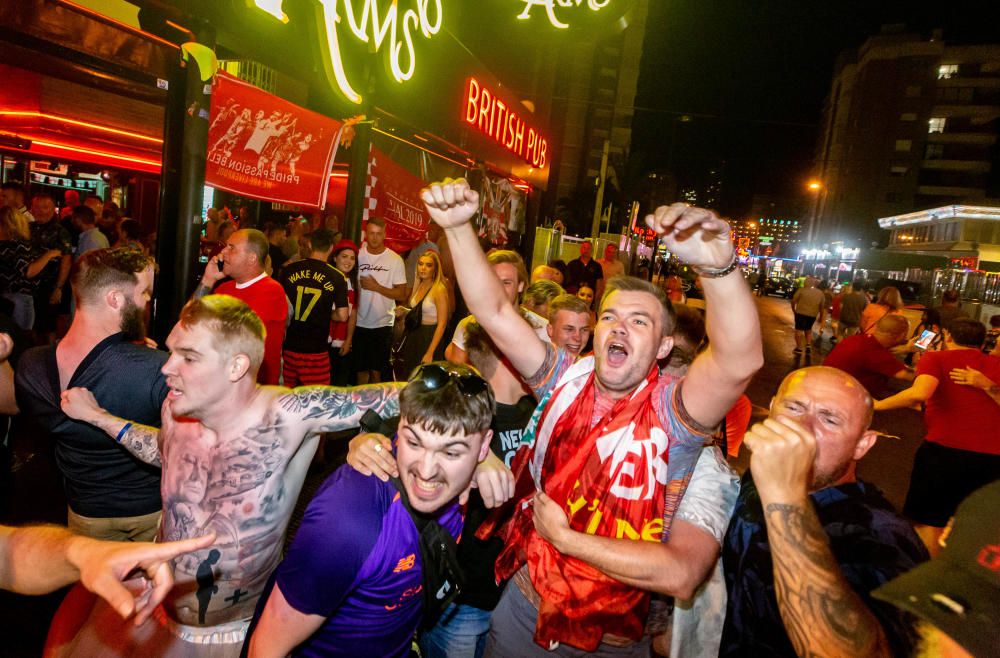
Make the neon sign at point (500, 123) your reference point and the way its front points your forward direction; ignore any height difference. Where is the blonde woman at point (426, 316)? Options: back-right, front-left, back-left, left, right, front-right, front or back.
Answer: front-right

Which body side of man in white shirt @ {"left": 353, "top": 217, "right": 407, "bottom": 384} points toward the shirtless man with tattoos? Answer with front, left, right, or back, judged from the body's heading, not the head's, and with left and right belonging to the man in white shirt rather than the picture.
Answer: front

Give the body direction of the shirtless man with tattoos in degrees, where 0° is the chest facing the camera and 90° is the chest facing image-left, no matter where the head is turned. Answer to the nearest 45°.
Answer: approximately 45°

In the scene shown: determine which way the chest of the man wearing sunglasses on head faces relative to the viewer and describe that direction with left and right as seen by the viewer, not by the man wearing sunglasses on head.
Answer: facing the viewer and to the right of the viewer

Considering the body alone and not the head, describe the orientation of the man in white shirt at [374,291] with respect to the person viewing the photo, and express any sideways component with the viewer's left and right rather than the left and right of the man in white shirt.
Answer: facing the viewer

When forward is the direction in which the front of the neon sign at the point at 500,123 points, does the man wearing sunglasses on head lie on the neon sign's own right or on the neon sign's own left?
on the neon sign's own right

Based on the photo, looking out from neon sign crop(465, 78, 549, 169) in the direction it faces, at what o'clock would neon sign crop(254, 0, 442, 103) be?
neon sign crop(254, 0, 442, 103) is roughly at 2 o'clock from neon sign crop(465, 78, 549, 169).

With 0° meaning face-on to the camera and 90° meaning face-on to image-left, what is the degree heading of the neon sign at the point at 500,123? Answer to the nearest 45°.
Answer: approximately 315°

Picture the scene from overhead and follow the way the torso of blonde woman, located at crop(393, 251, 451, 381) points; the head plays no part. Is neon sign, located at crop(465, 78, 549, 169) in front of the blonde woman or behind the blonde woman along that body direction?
behind

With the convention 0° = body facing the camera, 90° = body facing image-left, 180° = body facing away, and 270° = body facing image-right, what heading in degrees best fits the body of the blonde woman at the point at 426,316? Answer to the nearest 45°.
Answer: approximately 45°

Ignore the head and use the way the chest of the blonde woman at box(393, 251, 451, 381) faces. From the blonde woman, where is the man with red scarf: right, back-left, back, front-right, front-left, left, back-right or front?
front-left

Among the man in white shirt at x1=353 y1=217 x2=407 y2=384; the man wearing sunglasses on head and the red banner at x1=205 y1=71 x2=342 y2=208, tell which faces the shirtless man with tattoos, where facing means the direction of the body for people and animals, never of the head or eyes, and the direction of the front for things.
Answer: the man in white shirt
